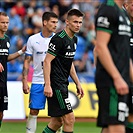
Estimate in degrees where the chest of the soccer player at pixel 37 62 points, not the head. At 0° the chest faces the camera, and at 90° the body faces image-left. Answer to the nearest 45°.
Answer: approximately 315°

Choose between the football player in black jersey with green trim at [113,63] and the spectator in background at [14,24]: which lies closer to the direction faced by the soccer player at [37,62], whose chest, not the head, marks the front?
the football player in black jersey with green trim

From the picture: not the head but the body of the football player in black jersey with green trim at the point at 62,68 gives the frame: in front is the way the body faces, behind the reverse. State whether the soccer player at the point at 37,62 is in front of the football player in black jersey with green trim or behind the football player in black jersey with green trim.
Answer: behind

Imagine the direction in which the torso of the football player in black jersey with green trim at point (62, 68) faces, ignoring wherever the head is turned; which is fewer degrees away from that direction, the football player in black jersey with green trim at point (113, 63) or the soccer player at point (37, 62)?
the football player in black jersey with green trim at point (113, 63)

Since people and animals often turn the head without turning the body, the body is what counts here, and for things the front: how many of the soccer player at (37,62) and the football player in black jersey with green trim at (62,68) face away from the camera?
0

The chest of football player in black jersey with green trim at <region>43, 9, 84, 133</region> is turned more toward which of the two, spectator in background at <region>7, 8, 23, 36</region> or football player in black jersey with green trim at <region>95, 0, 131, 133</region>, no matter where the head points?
the football player in black jersey with green trim at <region>95, 0, 131, 133</region>

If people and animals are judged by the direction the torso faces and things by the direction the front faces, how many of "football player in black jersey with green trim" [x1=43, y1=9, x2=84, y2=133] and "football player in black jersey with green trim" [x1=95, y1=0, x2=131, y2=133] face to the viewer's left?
0
